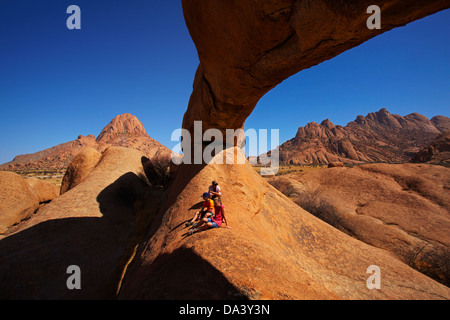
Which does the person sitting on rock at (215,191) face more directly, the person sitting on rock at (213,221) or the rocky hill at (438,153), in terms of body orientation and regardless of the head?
the person sitting on rock

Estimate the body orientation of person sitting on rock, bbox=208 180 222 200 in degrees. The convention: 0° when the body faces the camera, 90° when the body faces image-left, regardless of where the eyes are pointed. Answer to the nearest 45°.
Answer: approximately 45°

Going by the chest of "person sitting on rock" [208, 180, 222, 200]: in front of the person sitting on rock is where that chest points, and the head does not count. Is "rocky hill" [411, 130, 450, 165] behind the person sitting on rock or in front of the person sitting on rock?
behind
